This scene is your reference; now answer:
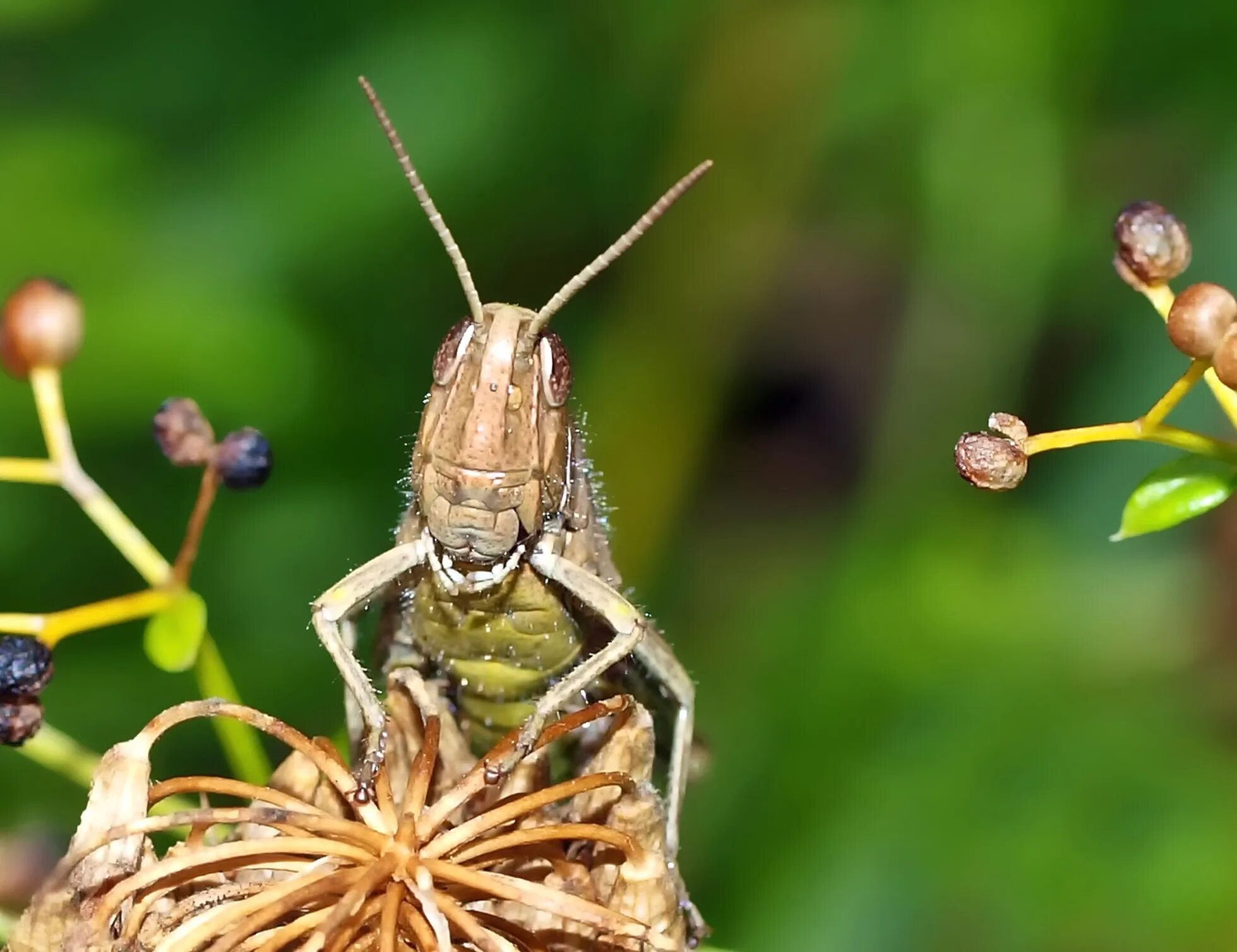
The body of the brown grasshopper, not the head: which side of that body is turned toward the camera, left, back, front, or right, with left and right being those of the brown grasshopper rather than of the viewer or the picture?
front
